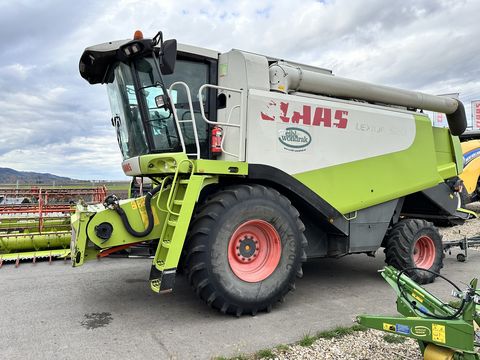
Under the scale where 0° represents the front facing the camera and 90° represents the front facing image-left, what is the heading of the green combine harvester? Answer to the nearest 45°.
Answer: approximately 45°
